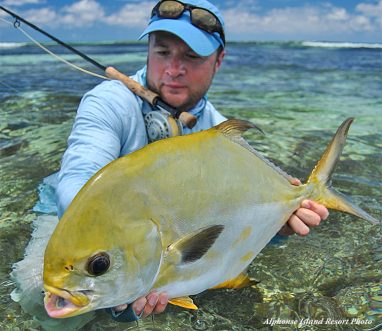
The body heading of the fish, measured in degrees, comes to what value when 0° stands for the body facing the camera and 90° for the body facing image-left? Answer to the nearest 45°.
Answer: approximately 90°

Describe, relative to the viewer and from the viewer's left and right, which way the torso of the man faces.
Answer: facing the viewer
